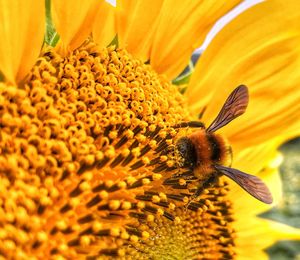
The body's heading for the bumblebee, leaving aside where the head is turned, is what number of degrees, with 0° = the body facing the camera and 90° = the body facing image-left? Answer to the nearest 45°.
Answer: approximately 90°
